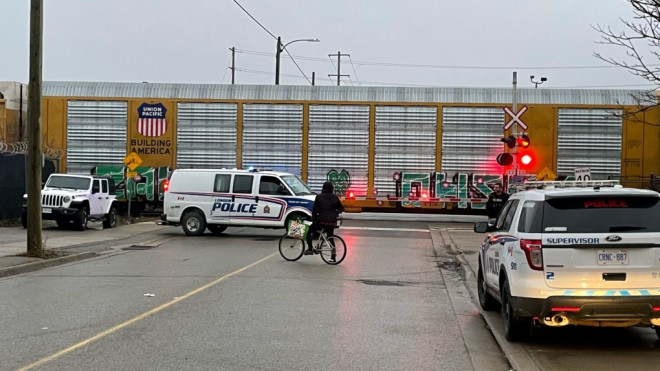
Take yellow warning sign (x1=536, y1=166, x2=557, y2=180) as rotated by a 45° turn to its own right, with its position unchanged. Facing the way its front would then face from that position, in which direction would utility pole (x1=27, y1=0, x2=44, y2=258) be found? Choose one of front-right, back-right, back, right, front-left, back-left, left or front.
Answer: front

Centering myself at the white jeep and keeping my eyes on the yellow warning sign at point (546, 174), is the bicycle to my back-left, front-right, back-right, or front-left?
front-right

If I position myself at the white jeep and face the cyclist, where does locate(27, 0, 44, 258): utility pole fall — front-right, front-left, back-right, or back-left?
front-right

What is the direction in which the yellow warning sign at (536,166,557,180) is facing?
toward the camera

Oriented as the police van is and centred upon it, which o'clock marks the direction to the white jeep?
The white jeep is roughly at 5 o'clock from the police van.

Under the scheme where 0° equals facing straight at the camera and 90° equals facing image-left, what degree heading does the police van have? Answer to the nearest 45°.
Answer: approximately 315°

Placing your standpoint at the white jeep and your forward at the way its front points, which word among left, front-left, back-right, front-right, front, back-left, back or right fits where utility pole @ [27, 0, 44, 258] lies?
front-left

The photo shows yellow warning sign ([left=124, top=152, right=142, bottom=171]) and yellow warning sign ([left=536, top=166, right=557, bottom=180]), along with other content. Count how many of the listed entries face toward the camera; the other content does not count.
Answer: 2

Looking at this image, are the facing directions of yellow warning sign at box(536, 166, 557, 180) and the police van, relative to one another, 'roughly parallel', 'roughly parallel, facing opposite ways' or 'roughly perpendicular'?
roughly perpendicular

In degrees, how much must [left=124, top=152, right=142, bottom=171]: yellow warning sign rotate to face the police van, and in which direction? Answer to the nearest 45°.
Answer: approximately 45° to its left

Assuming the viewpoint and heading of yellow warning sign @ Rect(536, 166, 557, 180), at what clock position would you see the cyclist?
The cyclist is roughly at 1 o'clock from the yellow warning sign.

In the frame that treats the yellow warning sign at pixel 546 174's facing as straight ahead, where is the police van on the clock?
The police van is roughly at 2 o'clock from the yellow warning sign.

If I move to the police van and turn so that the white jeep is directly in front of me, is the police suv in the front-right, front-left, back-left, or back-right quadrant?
back-left

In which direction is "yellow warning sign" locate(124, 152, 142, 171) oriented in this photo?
toward the camera

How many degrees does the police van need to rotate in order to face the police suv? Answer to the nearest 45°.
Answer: approximately 45° to its right

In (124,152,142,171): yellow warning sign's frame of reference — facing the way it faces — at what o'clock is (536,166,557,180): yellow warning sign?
(536,166,557,180): yellow warning sign is roughly at 10 o'clock from (124,152,142,171): yellow warning sign.

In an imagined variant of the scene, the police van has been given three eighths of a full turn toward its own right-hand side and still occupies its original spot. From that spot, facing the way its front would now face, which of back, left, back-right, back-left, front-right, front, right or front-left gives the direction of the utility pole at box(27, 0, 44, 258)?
front-left
